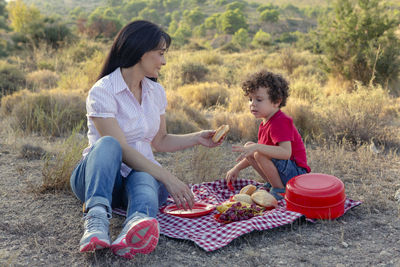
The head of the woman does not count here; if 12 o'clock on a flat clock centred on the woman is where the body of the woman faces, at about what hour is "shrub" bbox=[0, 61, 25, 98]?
The shrub is roughly at 7 o'clock from the woman.

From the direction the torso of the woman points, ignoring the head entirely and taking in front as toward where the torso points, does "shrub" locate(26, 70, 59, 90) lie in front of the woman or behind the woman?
behind

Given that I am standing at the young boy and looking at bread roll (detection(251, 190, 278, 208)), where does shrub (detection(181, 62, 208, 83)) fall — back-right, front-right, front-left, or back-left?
back-right

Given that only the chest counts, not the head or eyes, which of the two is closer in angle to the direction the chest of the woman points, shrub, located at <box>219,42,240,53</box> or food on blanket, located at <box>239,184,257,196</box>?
the food on blanket

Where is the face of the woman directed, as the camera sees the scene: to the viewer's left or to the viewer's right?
to the viewer's right

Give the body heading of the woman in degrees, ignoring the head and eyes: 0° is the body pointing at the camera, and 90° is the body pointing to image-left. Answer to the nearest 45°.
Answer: approximately 315°

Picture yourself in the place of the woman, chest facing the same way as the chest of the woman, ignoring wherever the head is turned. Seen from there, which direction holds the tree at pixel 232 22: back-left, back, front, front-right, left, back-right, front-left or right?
back-left

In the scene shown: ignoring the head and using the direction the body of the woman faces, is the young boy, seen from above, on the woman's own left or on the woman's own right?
on the woman's own left

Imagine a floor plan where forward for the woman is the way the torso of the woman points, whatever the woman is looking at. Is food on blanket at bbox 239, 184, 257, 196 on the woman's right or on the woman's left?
on the woman's left

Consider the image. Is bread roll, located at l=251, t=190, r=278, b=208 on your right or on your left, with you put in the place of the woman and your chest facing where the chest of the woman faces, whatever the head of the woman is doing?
on your left

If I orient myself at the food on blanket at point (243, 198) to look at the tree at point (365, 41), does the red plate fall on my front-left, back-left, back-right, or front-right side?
back-left
